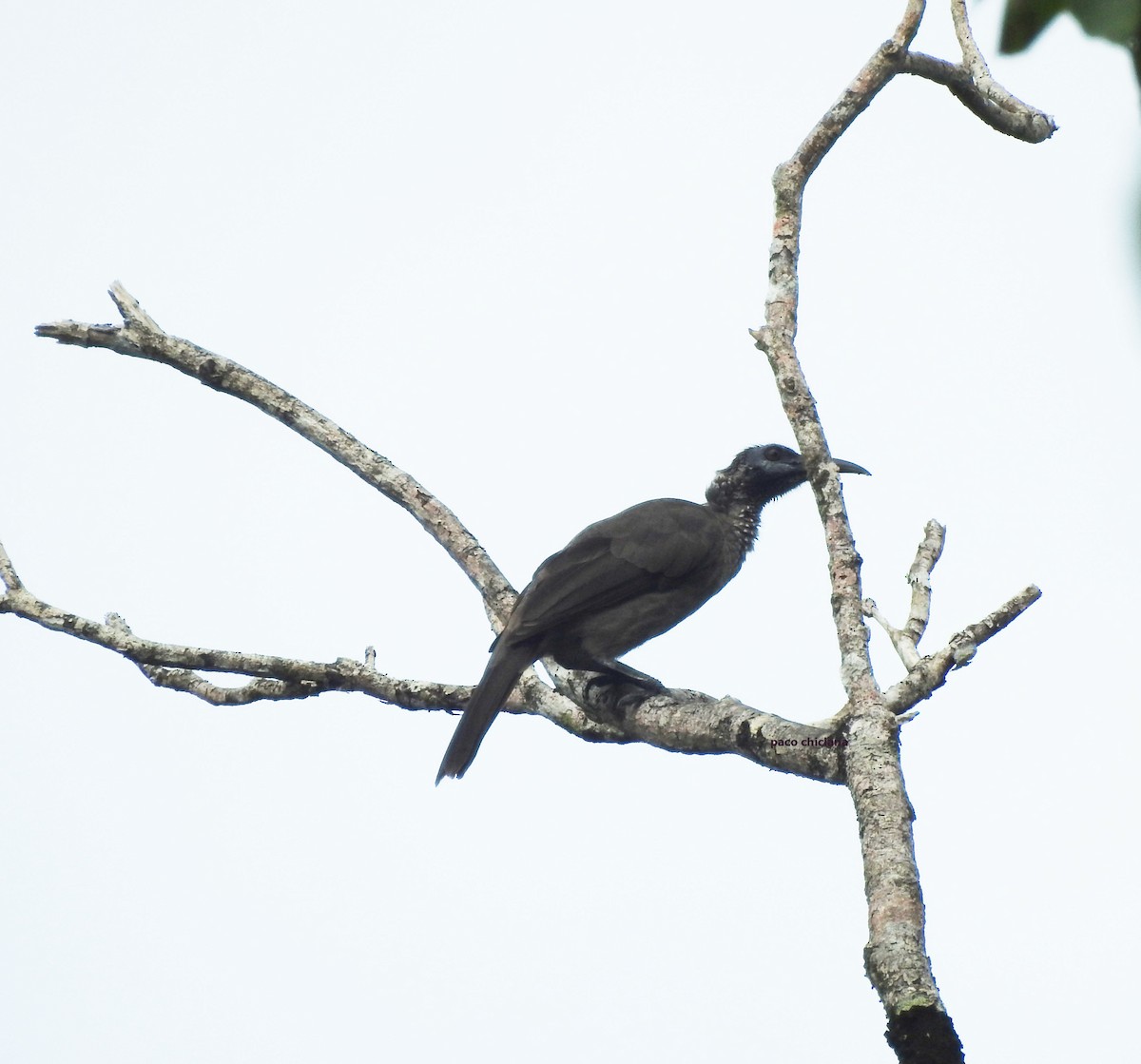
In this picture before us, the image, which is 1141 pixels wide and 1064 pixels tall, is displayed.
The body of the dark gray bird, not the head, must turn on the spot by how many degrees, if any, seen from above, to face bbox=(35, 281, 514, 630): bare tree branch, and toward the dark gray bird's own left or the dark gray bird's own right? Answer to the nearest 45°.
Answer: approximately 135° to the dark gray bird's own right

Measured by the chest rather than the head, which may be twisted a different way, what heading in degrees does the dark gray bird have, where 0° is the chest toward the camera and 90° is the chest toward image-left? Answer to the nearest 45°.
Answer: approximately 270°
